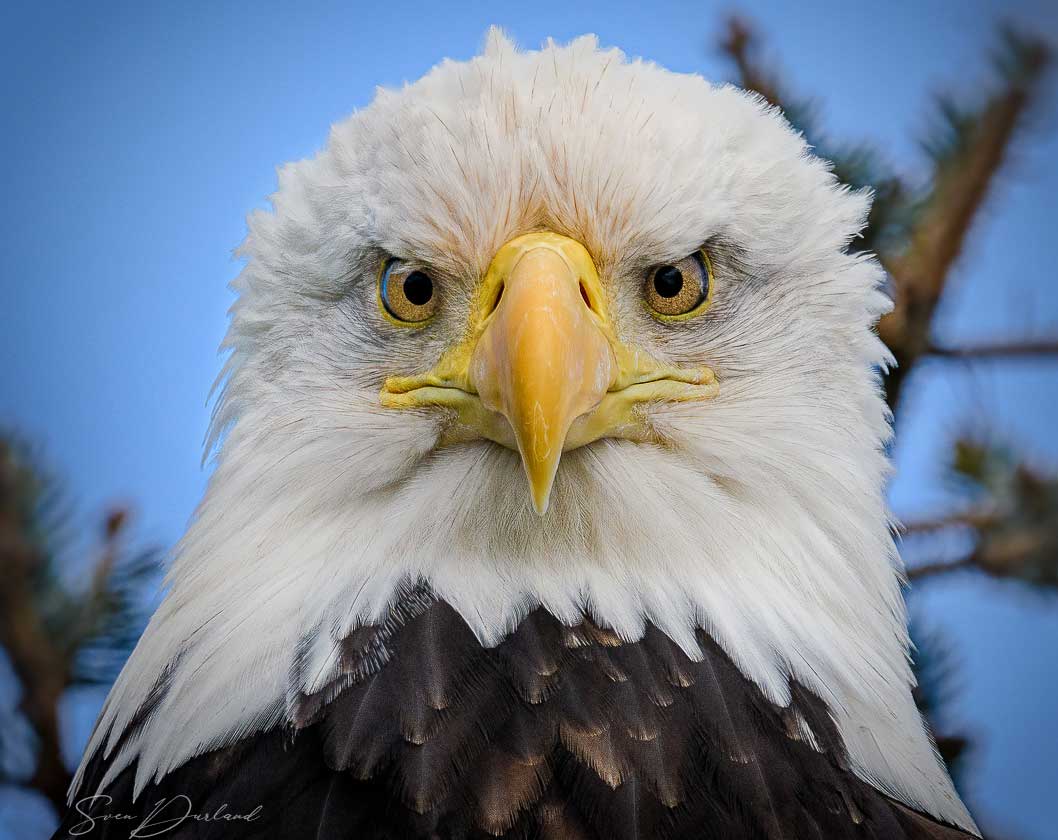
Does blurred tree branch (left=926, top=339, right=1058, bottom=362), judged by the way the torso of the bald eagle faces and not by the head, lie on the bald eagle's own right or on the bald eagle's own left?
on the bald eagle's own left

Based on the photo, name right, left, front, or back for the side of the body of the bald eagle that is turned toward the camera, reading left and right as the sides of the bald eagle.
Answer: front

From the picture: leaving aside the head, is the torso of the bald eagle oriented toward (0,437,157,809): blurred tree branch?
no

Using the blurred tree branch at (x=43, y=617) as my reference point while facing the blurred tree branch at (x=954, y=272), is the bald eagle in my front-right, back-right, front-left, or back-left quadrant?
front-right
